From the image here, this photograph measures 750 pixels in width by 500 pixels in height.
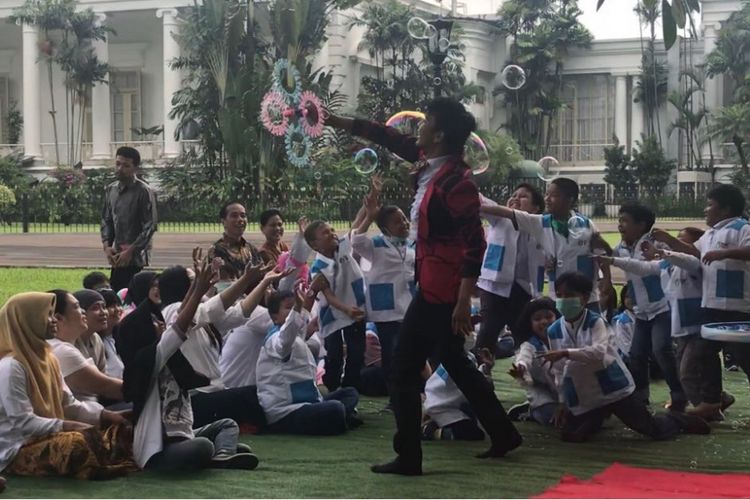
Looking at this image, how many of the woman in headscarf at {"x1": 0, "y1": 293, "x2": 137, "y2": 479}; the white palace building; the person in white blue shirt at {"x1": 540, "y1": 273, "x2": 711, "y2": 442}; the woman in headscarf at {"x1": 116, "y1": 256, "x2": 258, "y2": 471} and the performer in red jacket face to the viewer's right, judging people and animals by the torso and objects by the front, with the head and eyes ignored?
2

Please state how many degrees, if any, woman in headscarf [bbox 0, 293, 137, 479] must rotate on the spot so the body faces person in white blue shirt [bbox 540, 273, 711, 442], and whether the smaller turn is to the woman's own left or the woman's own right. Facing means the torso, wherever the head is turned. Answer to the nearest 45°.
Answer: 0° — they already face them

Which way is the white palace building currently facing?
toward the camera

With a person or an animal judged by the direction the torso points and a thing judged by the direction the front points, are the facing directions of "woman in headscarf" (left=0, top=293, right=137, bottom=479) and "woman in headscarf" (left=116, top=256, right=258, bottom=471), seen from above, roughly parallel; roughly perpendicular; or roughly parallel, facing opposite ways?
roughly parallel

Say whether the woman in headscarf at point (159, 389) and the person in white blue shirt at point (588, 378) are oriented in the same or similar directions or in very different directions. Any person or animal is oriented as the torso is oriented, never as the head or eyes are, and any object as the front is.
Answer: very different directions

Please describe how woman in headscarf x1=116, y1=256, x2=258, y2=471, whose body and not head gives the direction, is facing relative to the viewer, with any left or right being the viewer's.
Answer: facing to the right of the viewer

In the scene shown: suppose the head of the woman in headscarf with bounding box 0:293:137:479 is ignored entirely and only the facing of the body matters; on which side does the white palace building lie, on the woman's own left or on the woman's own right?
on the woman's own left

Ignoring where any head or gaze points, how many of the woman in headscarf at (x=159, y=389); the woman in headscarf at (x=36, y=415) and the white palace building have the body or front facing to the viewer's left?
0

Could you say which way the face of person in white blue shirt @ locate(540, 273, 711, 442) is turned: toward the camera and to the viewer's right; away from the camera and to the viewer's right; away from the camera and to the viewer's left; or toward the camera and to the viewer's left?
toward the camera and to the viewer's left

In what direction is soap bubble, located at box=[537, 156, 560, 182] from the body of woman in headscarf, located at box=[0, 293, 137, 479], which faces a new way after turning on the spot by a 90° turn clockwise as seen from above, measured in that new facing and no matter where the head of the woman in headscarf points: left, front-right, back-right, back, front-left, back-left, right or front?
back-left

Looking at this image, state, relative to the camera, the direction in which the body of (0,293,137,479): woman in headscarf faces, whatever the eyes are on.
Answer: to the viewer's right

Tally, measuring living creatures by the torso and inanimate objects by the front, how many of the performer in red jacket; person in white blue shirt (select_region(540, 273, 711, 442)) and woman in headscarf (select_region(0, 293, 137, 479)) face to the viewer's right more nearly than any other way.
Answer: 1

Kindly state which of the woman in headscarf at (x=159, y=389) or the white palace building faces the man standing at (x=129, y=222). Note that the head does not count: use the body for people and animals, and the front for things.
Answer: the white palace building

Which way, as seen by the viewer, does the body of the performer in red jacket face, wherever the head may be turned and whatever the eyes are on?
to the viewer's left

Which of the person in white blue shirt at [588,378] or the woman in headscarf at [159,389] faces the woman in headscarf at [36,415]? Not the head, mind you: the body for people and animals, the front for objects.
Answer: the person in white blue shirt

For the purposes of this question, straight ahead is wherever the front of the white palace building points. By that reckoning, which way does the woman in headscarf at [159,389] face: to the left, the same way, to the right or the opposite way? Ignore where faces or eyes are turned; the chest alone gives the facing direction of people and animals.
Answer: to the left

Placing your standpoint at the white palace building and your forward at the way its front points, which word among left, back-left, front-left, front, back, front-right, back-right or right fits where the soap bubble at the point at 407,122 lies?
front

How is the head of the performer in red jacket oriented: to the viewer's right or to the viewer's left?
to the viewer's left
